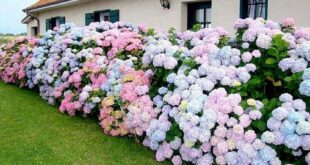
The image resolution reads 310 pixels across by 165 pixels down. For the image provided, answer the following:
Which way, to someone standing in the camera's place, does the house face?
facing the viewer and to the left of the viewer
